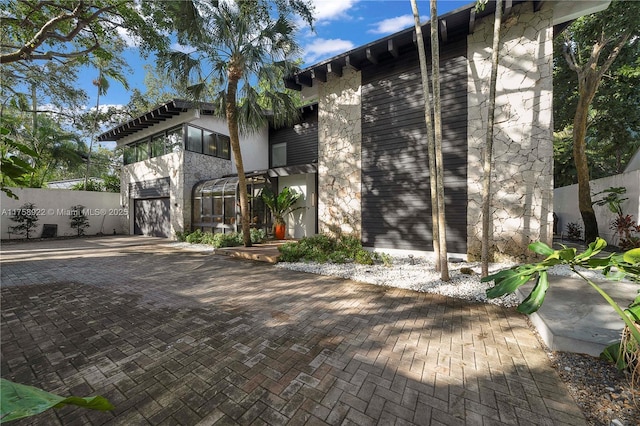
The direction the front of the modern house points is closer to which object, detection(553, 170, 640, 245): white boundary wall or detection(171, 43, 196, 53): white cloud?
the white cloud

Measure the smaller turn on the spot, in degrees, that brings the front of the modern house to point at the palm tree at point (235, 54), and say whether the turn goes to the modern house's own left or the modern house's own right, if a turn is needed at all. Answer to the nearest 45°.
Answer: approximately 45° to the modern house's own right

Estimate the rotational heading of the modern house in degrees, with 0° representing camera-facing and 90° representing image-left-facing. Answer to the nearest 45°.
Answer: approximately 45°

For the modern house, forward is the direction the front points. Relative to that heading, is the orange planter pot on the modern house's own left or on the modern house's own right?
on the modern house's own right

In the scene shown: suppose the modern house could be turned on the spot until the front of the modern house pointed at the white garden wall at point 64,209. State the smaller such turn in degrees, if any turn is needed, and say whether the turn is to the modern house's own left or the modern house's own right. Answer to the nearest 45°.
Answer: approximately 45° to the modern house's own right

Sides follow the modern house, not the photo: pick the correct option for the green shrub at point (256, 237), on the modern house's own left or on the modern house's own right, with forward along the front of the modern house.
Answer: on the modern house's own right
